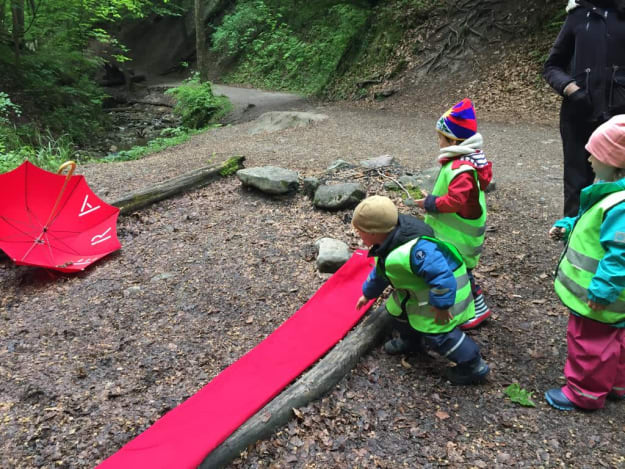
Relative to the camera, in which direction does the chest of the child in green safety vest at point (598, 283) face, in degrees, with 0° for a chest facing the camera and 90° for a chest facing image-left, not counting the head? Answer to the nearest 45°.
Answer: approximately 90°

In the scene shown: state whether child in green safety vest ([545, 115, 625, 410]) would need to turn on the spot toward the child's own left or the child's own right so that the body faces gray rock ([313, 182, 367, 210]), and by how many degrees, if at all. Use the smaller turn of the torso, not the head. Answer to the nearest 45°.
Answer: approximately 45° to the child's own right

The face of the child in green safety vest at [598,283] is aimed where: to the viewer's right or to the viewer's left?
to the viewer's left

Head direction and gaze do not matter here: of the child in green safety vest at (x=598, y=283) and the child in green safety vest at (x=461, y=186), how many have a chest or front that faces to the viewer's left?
2

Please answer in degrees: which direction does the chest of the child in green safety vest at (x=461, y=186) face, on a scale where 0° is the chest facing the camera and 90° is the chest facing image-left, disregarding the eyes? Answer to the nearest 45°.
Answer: approximately 90°

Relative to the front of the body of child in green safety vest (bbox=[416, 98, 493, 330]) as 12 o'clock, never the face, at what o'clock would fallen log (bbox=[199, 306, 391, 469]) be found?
The fallen log is roughly at 10 o'clock from the child in green safety vest.

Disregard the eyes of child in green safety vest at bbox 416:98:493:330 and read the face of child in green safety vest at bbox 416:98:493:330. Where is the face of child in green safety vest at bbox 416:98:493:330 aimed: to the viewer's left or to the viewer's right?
to the viewer's left

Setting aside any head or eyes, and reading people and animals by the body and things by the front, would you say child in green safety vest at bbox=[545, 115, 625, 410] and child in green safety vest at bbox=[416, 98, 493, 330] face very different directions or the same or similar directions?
same or similar directions
